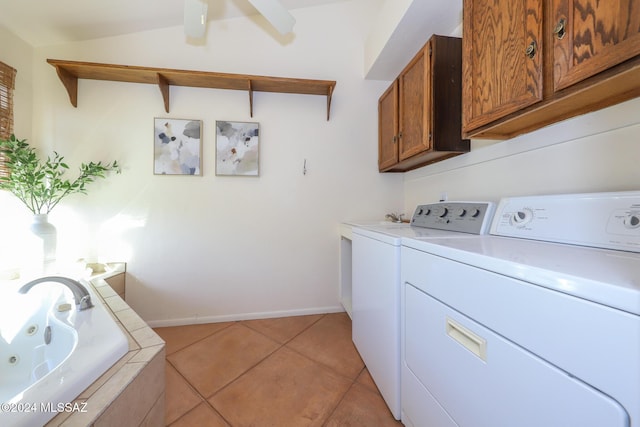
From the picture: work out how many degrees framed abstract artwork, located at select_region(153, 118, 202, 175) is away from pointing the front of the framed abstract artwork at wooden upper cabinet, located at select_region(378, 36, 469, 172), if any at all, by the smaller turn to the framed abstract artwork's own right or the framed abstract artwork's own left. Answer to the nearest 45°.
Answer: approximately 45° to the framed abstract artwork's own left

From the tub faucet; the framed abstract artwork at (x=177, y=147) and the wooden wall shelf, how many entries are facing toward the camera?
2

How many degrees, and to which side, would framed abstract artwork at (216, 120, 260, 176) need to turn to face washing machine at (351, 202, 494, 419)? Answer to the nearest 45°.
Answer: approximately 45° to its left

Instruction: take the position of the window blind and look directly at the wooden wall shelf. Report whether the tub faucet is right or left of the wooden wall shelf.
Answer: right

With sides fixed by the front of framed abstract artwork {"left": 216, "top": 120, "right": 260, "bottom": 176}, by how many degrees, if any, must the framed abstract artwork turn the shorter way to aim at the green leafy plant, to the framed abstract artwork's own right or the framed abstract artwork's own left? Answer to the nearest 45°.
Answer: approximately 90° to the framed abstract artwork's own right

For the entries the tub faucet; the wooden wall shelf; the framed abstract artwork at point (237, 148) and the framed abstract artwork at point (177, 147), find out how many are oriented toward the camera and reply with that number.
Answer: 3

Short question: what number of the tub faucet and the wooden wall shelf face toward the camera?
1

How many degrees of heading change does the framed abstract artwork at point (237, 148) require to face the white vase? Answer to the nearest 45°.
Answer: approximately 90° to its right

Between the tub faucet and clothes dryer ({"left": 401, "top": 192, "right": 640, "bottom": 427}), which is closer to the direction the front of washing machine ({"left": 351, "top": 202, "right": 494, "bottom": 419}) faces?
the tub faucet

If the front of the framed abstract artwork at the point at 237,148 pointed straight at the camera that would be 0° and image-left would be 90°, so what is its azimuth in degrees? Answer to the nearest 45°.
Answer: approximately 0°
